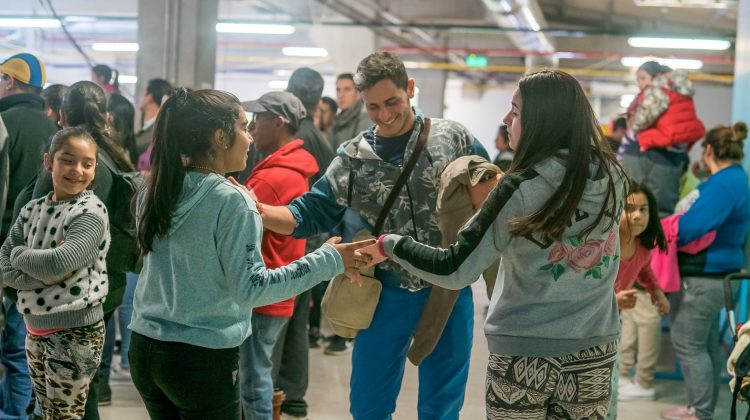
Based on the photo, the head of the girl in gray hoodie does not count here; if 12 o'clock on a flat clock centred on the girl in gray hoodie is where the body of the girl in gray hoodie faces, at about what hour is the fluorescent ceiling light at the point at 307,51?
The fluorescent ceiling light is roughly at 1 o'clock from the girl in gray hoodie.

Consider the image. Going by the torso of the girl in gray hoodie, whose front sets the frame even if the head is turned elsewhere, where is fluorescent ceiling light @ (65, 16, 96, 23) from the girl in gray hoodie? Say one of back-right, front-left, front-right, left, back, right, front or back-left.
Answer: front

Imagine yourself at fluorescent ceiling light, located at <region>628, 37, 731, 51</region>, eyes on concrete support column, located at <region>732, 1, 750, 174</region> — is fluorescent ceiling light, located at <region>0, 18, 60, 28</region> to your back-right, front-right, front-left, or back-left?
front-right

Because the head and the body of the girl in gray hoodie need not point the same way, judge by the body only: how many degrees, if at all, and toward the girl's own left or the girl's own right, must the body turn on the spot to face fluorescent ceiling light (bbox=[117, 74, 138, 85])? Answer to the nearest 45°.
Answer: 0° — they already face it

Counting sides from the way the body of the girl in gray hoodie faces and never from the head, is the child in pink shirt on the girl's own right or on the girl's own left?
on the girl's own right

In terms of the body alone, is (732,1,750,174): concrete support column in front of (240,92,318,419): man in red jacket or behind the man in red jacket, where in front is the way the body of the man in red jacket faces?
behind

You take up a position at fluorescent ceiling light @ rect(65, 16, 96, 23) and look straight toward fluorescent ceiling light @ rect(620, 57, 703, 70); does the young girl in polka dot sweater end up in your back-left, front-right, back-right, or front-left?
back-right

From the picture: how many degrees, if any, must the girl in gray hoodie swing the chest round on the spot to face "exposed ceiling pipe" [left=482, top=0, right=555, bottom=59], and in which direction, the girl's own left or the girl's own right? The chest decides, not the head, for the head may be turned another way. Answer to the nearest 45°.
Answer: approximately 45° to the girl's own right

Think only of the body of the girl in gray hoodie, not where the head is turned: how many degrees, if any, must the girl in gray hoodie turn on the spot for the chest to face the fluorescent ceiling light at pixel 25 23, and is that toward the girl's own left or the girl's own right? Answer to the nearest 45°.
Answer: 0° — they already face it

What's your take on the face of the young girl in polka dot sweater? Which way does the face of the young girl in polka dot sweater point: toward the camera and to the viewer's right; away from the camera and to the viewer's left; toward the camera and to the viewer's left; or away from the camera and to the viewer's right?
toward the camera and to the viewer's right

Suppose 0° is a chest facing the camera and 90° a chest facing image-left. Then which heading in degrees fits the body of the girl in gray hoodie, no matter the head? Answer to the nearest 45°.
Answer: approximately 135°
